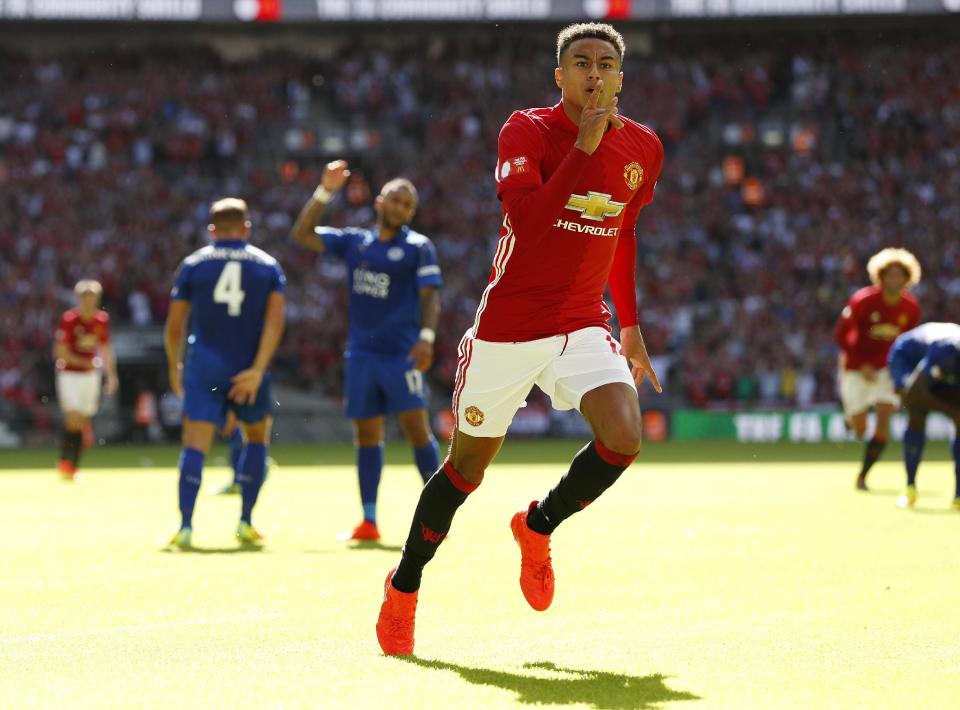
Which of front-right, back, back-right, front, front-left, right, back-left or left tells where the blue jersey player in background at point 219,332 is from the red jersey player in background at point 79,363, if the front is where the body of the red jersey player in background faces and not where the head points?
front

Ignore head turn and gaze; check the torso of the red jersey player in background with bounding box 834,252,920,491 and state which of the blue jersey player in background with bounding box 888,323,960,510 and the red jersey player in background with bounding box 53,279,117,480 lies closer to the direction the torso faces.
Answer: the blue jersey player in background

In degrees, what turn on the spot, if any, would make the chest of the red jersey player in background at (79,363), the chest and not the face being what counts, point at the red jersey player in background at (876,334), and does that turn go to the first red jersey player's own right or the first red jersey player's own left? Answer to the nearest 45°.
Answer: approximately 45° to the first red jersey player's own left

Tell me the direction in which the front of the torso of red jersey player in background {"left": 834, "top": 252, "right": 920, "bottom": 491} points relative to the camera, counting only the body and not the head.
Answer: toward the camera

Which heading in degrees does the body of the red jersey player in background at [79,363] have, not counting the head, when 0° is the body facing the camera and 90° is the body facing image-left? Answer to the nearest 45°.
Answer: approximately 0°

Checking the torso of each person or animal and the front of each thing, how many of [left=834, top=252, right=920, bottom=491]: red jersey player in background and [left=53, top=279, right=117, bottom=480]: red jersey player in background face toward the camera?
2

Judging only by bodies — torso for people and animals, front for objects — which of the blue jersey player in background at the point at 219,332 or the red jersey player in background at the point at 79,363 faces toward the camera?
the red jersey player in background

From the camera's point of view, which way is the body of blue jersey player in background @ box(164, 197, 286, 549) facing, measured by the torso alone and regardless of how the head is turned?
away from the camera

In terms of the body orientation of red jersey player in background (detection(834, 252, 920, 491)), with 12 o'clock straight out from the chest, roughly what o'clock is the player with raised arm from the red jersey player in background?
The player with raised arm is roughly at 1 o'clock from the red jersey player in background.

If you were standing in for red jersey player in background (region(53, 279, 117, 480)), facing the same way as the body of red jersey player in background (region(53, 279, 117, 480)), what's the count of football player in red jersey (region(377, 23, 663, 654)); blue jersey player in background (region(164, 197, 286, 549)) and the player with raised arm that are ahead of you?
3

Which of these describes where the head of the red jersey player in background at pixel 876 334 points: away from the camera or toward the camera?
toward the camera

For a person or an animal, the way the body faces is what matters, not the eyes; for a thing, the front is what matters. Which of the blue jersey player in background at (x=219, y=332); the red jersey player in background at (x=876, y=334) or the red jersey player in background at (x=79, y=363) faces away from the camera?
the blue jersey player in background

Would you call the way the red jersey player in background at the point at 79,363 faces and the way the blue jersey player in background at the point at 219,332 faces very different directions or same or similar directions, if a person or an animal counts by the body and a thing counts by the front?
very different directions

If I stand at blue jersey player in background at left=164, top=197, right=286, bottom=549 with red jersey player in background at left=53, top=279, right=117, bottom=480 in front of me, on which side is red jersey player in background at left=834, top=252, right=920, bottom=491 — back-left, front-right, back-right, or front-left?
front-right

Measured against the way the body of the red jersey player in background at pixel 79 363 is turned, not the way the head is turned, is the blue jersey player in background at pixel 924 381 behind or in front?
in front

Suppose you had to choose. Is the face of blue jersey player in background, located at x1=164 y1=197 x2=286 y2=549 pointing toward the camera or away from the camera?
away from the camera

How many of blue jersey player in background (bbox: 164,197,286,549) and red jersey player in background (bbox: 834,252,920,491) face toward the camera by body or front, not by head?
1
